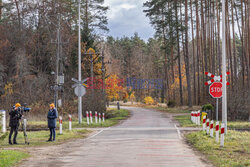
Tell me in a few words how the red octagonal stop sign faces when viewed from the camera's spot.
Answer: facing the viewer
